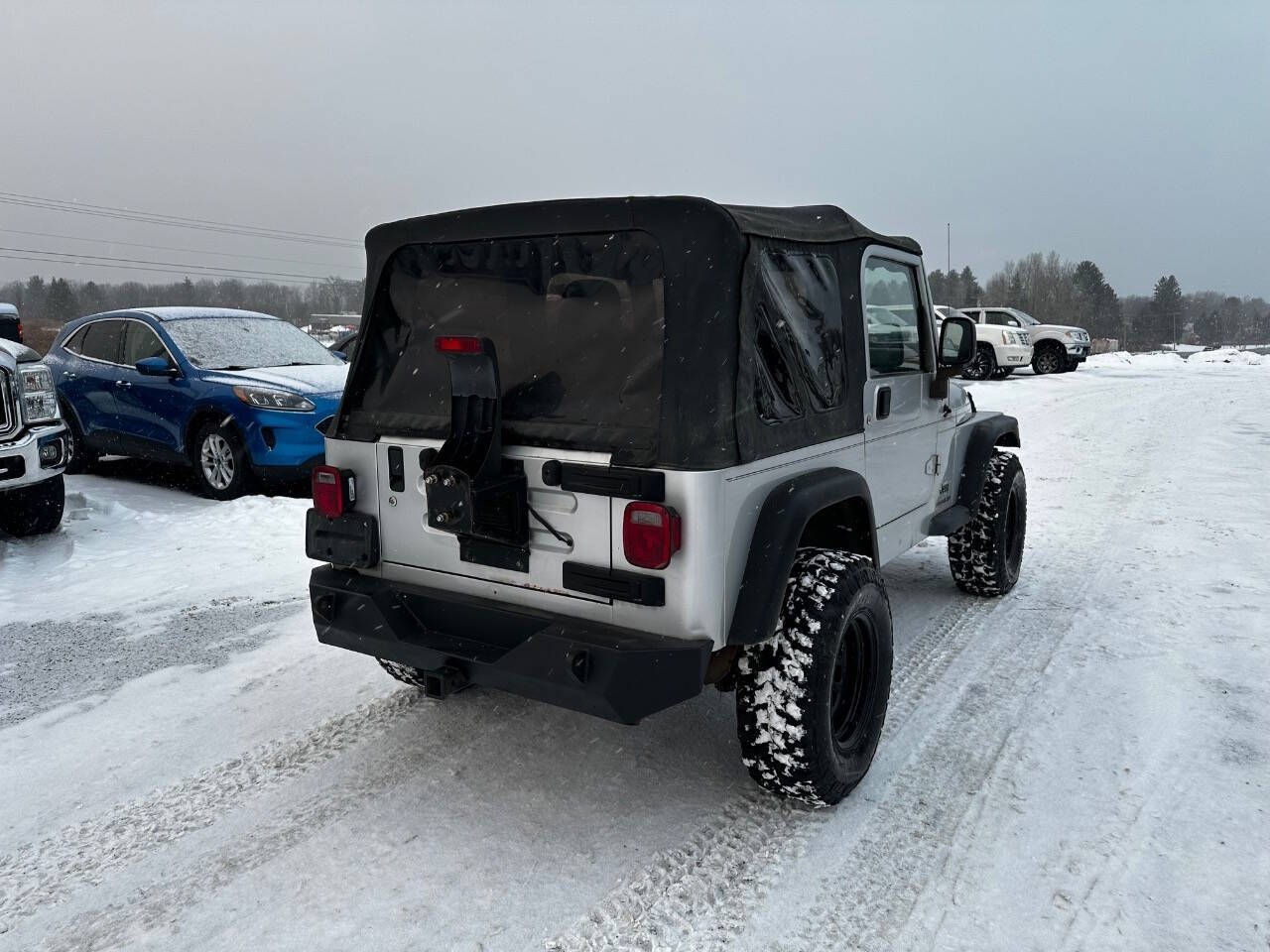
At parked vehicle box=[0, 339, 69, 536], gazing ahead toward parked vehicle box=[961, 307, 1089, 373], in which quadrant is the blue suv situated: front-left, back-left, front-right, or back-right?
front-left

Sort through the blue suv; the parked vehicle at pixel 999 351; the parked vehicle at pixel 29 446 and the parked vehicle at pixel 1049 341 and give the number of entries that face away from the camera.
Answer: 0

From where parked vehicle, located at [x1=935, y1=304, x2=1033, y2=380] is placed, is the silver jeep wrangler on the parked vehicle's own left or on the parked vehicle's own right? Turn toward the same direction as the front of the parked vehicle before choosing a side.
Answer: on the parked vehicle's own right

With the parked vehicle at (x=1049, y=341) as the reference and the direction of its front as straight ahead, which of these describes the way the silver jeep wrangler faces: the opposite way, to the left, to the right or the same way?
to the left

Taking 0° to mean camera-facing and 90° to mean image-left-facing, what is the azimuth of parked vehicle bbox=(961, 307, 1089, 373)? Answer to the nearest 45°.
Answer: approximately 315°

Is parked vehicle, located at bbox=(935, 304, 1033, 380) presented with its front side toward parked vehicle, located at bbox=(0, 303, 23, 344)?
no

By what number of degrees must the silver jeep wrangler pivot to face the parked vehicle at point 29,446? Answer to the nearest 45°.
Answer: approximately 90° to its left

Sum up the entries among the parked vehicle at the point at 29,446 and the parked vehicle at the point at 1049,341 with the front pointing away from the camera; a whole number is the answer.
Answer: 0

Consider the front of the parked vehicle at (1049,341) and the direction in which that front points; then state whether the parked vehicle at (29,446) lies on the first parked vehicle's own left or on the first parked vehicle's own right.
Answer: on the first parked vehicle's own right

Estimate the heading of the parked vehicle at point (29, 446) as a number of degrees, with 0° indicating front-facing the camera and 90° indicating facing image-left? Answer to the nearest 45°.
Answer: approximately 315°

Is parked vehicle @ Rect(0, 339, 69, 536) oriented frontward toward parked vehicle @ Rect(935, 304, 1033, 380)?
no

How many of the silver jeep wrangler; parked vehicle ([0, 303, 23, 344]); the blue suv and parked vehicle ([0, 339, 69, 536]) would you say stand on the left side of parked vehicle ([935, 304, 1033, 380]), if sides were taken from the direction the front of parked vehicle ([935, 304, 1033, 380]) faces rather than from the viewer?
0

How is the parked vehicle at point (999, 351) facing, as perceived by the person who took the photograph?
facing the viewer and to the right of the viewer

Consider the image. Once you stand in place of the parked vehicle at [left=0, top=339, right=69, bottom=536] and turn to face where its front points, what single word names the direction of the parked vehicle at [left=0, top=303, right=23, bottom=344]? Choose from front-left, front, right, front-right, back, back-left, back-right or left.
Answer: back-left

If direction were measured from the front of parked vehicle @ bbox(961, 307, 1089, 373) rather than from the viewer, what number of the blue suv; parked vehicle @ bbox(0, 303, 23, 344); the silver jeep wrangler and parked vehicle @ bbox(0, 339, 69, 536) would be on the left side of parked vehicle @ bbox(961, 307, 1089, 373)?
0

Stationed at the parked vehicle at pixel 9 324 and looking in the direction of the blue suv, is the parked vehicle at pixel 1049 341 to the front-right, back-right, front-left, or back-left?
front-left

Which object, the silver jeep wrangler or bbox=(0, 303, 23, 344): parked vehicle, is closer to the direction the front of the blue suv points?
the silver jeep wrangler

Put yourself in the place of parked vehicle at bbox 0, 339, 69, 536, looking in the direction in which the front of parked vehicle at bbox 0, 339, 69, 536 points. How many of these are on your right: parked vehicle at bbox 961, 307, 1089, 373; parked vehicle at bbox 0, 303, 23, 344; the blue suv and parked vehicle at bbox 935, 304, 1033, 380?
0
